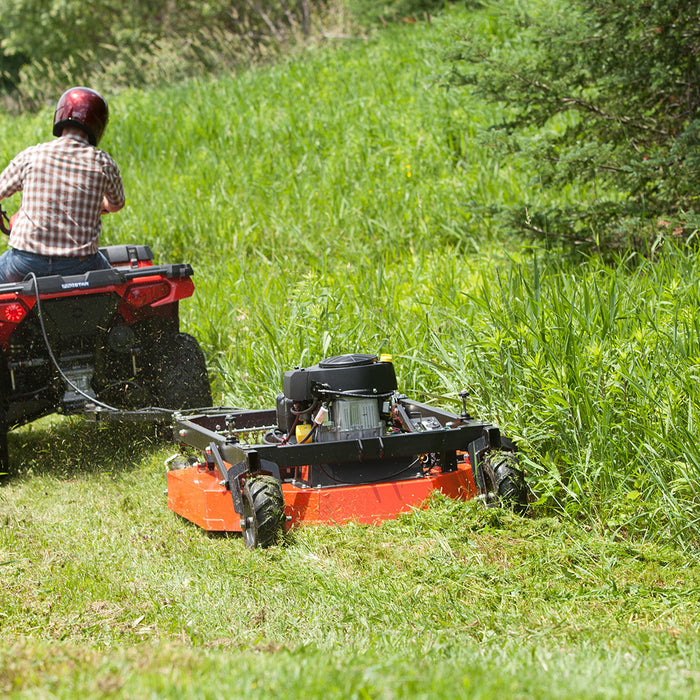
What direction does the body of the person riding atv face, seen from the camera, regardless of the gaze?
away from the camera

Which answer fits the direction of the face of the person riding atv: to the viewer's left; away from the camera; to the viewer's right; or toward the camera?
away from the camera

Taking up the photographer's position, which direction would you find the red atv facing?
facing away from the viewer

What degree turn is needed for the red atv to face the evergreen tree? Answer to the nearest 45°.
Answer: approximately 90° to its right
